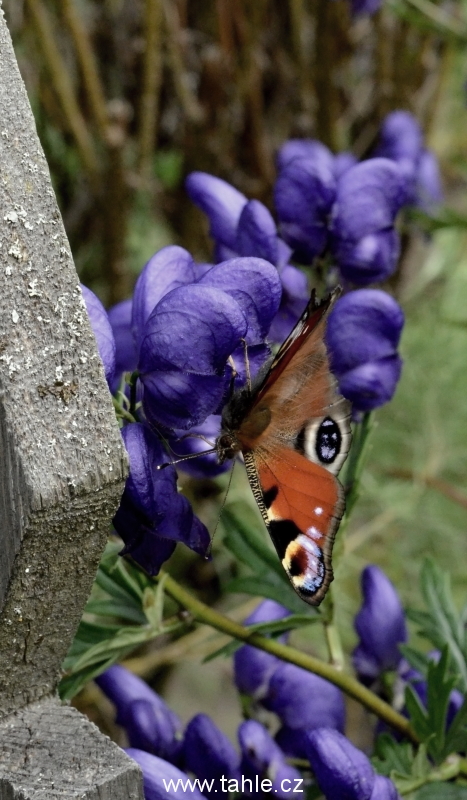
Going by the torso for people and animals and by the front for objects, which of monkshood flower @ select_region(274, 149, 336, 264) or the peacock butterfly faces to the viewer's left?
the peacock butterfly

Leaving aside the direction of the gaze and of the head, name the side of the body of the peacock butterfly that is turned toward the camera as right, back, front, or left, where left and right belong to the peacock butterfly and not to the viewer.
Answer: left

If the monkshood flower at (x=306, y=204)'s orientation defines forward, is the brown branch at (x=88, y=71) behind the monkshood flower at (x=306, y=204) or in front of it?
behind

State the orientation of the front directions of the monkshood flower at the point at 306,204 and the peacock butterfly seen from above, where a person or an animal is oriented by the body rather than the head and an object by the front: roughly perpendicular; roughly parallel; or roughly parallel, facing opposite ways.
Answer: roughly perpendicular
